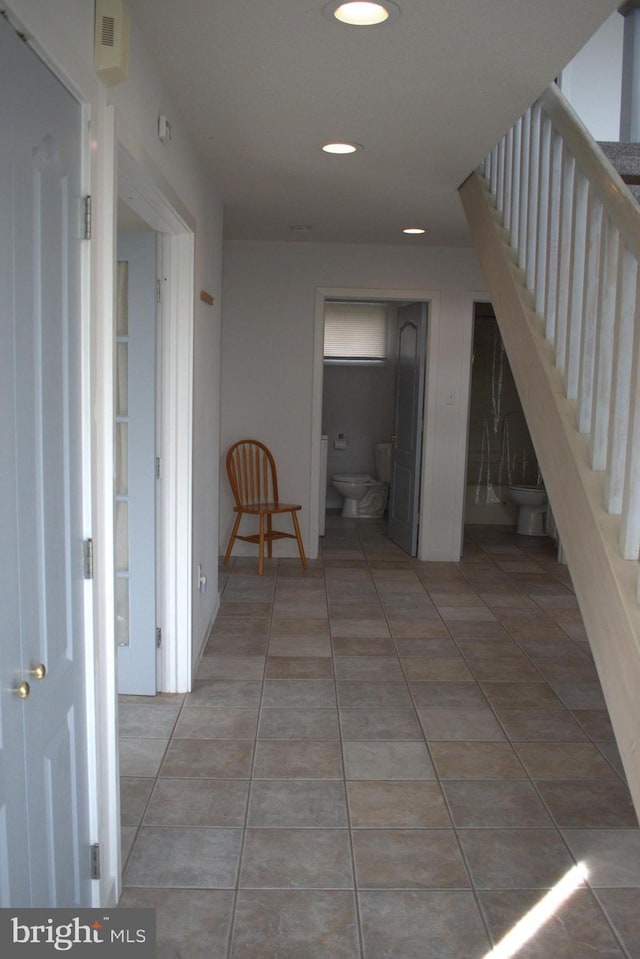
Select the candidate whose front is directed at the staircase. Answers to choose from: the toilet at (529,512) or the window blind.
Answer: the window blind

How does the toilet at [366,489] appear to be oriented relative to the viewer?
to the viewer's left

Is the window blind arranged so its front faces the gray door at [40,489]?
yes

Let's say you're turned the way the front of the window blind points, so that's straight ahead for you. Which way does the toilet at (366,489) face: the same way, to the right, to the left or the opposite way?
to the right

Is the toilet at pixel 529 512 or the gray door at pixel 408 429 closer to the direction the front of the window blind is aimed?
the gray door

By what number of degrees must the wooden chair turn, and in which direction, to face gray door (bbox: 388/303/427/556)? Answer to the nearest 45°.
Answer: approximately 45° to its left

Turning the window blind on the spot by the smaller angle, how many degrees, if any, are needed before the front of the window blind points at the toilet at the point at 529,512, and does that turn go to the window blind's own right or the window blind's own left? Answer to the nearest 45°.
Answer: approximately 45° to the window blind's own left

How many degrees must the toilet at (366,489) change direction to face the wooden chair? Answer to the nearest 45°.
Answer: approximately 45° to its left

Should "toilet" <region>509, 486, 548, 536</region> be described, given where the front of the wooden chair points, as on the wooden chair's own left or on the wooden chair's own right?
on the wooden chair's own left

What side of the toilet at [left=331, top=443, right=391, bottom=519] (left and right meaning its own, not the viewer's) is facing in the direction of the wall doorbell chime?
left

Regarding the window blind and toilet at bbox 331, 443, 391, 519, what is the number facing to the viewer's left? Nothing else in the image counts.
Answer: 1

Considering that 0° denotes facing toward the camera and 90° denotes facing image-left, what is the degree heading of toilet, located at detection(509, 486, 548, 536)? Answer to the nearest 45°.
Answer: approximately 90°
